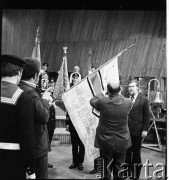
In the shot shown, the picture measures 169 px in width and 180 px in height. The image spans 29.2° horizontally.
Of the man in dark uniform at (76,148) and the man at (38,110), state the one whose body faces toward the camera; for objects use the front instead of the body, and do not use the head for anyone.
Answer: the man in dark uniform

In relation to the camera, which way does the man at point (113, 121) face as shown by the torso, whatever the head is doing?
away from the camera

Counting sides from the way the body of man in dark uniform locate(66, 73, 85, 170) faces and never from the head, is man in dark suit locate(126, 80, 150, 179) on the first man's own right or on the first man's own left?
on the first man's own left

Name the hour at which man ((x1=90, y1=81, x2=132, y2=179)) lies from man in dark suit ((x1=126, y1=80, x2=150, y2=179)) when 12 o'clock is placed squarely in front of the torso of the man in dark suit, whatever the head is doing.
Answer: The man is roughly at 11 o'clock from the man in dark suit.

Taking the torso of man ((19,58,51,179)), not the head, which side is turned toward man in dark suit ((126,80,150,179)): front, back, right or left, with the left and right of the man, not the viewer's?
front

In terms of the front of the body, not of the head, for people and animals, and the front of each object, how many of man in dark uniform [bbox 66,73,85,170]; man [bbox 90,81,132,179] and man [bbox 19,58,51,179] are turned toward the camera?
1

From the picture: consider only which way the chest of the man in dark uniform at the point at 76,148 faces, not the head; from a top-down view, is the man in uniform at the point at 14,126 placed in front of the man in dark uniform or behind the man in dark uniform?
in front

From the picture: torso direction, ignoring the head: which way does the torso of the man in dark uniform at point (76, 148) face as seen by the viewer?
toward the camera

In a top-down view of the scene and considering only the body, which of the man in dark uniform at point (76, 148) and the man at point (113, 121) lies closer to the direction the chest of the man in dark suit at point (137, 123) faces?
the man

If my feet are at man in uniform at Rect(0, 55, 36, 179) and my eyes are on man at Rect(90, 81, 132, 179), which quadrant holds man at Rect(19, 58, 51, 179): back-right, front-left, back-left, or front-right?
front-left
